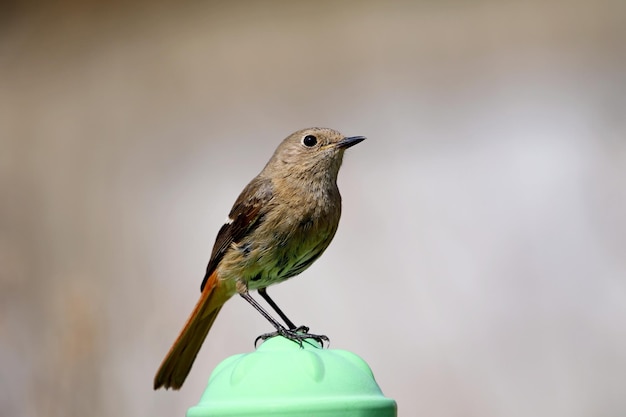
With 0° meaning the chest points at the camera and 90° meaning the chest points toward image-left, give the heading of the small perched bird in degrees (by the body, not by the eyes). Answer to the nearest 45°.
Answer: approximately 270°
